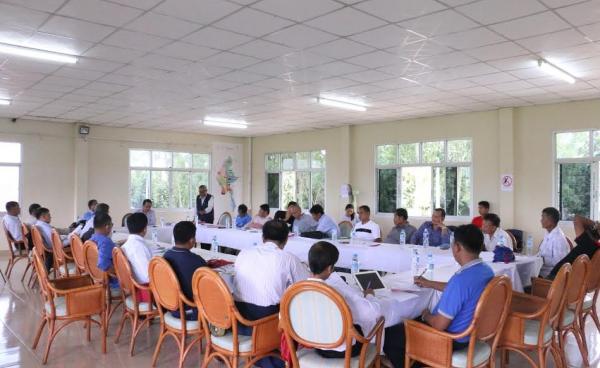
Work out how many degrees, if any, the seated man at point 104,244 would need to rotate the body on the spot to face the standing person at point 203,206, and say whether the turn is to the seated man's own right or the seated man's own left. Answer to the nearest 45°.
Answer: approximately 45° to the seated man's own left

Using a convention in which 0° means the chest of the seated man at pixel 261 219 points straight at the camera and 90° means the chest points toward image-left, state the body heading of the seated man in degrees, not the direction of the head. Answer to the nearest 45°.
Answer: approximately 45°

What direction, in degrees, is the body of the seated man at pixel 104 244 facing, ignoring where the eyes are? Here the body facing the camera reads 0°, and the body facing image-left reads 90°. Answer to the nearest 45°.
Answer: approximately 225°

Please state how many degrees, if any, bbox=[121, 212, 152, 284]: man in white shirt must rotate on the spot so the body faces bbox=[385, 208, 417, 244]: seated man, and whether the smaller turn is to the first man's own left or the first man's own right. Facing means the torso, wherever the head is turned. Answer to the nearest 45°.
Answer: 0° — they already face them

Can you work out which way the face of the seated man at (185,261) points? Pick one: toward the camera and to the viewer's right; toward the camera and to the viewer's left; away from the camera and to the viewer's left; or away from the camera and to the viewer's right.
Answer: away from the camera and to the viewer's right

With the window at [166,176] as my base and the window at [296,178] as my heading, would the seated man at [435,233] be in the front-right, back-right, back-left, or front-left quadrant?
front-right

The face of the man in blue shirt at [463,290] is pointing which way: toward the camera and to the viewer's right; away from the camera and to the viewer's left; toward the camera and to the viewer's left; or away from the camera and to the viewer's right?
away from the camera and to the viewer's left

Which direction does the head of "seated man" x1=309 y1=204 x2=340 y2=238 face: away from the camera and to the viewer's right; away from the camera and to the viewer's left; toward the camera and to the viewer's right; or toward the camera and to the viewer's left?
toward the camera and to the viewer's left

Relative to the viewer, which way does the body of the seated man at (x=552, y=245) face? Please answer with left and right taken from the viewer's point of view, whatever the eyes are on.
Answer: facing to the left of the viewer

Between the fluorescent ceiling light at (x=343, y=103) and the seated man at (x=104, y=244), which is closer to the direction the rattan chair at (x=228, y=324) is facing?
the fluorescent ceiling light

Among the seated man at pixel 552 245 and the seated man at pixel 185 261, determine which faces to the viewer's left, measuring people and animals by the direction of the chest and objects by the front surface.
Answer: the seated man at pixel 552 245

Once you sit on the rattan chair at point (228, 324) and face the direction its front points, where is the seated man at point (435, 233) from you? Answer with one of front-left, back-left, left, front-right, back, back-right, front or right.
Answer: front

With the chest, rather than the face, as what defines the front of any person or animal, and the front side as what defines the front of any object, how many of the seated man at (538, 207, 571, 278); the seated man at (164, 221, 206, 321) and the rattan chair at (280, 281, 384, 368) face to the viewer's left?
1

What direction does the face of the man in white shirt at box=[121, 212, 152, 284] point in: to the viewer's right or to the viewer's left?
to the viewer's right

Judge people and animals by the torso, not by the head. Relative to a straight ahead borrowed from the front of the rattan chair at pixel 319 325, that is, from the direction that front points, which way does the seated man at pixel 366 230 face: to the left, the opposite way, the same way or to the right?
the opposite way

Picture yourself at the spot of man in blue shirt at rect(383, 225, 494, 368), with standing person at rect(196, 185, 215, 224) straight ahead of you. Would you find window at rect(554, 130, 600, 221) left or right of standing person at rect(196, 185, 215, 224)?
right

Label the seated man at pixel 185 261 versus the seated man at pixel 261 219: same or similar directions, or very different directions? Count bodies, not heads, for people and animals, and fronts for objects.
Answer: very different directions

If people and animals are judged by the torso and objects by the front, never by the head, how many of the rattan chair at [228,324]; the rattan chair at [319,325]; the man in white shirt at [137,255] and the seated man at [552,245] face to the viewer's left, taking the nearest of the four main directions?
1

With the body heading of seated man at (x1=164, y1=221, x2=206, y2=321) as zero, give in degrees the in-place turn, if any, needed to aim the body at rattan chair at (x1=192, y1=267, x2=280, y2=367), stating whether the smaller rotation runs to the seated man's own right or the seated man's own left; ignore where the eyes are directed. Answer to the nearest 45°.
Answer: approximately 90° to the seated man's own right
